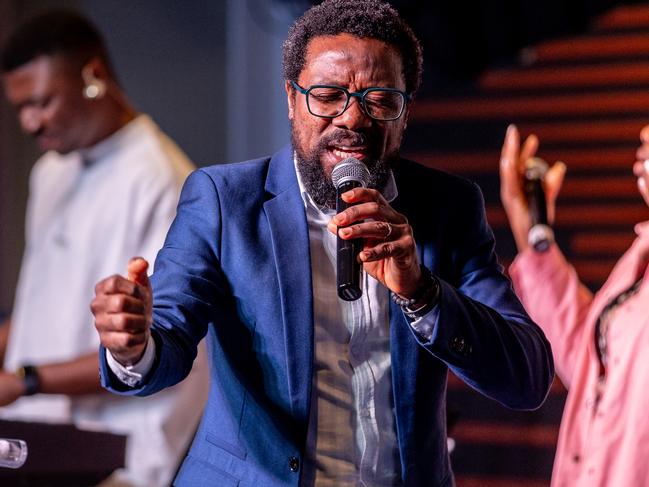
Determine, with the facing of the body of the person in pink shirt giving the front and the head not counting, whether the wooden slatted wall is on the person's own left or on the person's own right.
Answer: on the person's own right

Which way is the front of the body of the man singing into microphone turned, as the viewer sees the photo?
toward the camera

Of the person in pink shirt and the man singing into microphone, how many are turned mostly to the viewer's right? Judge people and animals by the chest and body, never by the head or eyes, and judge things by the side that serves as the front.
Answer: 0

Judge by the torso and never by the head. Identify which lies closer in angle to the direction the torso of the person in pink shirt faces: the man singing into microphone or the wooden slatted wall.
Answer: the man singing into microphone

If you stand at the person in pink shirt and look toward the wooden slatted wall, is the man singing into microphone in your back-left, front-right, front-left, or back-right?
back-left

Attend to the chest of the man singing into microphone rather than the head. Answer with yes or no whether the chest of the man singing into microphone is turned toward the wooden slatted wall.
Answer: no

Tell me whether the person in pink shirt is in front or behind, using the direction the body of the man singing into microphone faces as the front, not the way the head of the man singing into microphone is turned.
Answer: behind

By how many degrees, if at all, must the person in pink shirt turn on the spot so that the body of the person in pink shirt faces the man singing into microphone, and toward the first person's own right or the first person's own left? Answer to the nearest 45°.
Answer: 0° — they already face them

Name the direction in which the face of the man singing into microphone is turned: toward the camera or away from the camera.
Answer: toward the camera
